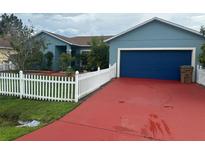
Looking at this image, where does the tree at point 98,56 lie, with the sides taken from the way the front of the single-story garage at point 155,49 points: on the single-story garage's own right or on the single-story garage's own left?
on the single-story garage's own right

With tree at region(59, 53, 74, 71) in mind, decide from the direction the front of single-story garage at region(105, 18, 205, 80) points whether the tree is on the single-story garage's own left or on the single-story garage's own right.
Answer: on the single-story garage's own right

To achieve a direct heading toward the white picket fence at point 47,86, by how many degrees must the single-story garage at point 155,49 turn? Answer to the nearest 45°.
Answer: approximately 45° to its right

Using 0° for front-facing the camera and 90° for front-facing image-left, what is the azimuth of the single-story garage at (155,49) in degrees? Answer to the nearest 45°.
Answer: approximately 0°

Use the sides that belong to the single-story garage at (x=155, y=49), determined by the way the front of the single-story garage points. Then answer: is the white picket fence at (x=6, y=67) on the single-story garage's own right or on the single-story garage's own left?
on the single-story garage's own right

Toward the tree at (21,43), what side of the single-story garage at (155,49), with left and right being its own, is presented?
right
